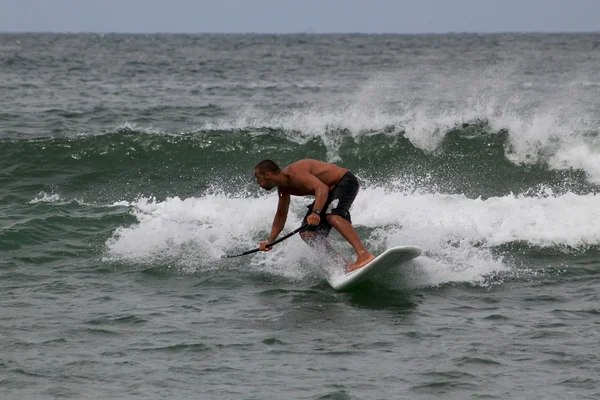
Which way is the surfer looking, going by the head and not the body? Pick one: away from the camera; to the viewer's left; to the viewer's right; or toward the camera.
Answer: to the viewer's left

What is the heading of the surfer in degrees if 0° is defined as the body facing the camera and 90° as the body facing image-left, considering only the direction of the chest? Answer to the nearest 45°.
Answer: approximately 90°
